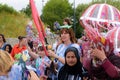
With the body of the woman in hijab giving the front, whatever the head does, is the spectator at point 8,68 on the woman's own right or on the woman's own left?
on the woman's own right

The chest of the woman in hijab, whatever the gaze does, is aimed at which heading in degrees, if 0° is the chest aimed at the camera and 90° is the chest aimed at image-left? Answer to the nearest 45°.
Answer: approximately 0°
